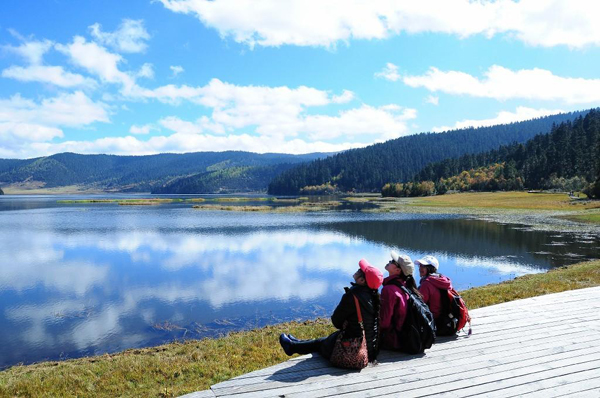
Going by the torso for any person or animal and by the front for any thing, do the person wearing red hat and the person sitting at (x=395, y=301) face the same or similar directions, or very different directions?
same or similar directions

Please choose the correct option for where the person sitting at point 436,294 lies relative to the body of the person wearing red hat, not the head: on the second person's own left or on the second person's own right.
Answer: on the second person's own right

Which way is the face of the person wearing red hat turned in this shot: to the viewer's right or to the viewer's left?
to the viewer's left

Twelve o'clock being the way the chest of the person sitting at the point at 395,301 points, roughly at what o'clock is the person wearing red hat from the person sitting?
The person wearing red hat is roughly at 10 o'clock from the person sitting.

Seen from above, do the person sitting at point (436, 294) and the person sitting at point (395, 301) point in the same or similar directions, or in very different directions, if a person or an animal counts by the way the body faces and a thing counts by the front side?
same or similar directions

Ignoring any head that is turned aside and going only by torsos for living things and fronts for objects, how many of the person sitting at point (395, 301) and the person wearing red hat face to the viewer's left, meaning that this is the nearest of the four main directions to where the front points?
2

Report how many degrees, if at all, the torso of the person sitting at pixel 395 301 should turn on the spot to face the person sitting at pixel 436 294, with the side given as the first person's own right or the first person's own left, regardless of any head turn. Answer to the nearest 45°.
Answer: approximately 135° to the first person's own right

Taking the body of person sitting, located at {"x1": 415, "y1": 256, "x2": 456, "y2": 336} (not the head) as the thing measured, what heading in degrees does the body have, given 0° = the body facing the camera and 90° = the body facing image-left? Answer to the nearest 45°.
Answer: approximately 90°

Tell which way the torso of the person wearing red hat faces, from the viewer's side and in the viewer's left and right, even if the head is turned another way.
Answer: facing to the left of the viewer

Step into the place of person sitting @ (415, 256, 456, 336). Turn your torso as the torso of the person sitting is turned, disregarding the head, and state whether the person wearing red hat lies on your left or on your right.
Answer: on your left

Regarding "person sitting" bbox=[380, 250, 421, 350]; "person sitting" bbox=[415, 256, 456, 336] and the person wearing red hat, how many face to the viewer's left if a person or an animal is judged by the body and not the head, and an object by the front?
3
